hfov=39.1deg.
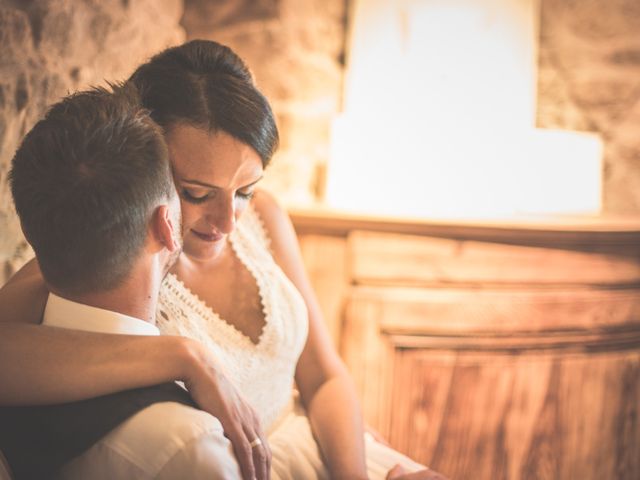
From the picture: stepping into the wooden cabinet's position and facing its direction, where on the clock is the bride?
The bride is roughly at 1 o'clock from the wooden cabinet.

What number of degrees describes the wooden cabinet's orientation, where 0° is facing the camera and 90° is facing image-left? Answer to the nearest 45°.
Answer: approximately 0°

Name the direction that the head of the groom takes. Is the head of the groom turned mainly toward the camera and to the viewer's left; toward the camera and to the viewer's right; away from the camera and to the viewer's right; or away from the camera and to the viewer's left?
away from the camera and to the viewer's right
